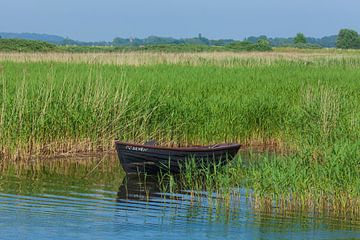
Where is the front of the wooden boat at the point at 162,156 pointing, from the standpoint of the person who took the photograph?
facing to the left of the viewer
